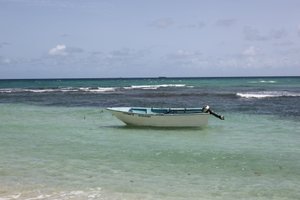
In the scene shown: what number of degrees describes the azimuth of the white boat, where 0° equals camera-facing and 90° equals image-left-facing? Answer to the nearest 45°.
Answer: approximately 90°
